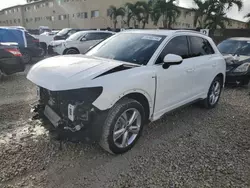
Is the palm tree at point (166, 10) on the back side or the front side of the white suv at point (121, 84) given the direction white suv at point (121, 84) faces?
on the back side

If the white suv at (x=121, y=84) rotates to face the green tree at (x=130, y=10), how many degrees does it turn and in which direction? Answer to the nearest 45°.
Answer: approximately 135° to its right

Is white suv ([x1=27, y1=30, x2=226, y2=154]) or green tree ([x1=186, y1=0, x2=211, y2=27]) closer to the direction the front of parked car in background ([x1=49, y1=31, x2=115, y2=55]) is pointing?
the white suv

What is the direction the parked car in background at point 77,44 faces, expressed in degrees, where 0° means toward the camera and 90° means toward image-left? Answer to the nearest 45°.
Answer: approximately 45°

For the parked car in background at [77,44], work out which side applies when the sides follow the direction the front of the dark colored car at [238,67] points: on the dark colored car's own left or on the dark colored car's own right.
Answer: on the dark colored car's own right

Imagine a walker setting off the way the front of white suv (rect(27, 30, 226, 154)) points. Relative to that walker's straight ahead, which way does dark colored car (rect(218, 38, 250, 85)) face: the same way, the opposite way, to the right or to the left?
the same way

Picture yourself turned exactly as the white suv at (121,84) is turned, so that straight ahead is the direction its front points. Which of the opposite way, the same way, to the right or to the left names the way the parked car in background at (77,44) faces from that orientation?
the same way

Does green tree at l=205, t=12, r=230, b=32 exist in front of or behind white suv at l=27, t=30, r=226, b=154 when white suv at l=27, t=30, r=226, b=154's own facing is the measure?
behind

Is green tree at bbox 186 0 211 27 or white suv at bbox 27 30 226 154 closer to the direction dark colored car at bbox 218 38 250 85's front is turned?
the white suv

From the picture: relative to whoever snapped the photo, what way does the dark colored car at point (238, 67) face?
facing the viewer and to the left of the viewer

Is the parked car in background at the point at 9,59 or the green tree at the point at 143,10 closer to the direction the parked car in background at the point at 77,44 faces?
the parked car in background

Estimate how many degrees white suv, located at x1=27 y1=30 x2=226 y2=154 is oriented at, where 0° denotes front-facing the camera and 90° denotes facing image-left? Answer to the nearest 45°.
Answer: approximately 45°
